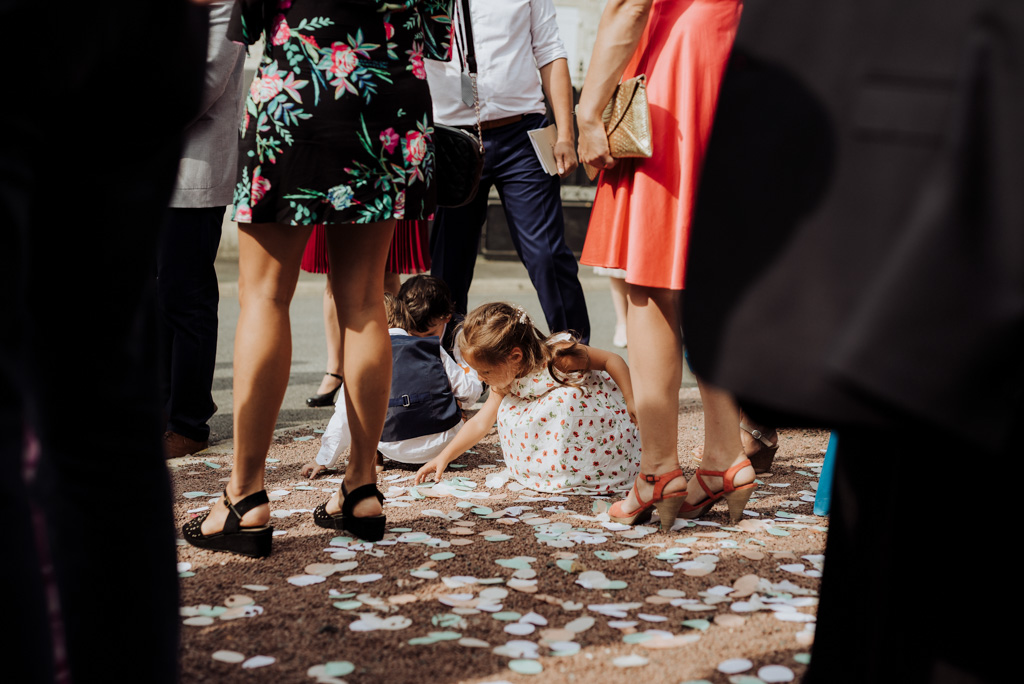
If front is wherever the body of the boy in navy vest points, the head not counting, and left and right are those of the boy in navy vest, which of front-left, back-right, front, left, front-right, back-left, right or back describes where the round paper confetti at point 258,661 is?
back

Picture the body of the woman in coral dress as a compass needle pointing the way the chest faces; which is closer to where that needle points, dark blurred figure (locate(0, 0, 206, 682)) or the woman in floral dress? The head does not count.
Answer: the woman in floral dress

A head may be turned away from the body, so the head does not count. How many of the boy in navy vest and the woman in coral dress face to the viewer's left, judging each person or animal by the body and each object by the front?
1

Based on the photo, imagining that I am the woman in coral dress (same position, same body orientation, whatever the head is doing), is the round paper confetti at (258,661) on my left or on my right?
on my left

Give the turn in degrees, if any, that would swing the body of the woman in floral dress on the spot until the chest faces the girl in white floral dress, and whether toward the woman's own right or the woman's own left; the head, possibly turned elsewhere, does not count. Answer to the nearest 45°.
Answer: approximately 90° to the woman's own right

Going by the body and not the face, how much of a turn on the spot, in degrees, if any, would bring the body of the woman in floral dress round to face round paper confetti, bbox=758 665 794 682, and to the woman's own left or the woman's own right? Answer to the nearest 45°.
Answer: approximately 180°

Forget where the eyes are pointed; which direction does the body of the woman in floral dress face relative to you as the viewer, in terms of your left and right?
facing away from the viewer and to the left of the viewer

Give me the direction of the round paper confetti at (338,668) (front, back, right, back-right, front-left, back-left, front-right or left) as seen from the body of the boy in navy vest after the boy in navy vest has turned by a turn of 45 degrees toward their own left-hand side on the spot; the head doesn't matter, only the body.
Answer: back-left

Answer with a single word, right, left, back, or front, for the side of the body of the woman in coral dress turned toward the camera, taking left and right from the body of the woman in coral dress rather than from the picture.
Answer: left

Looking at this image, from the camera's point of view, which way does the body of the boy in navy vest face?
away from the camera

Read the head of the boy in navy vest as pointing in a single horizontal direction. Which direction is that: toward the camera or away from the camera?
away from the camera

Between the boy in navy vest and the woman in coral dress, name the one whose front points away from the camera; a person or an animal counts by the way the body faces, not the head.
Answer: the boy in navy vest
